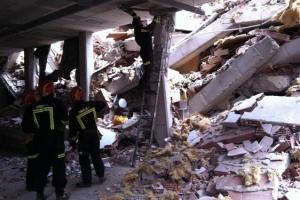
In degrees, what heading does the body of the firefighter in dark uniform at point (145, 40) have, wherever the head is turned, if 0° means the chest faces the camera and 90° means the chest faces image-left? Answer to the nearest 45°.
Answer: approximately 180°

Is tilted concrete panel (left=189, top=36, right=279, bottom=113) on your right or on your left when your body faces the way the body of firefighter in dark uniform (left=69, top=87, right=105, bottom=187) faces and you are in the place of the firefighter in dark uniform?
on your right

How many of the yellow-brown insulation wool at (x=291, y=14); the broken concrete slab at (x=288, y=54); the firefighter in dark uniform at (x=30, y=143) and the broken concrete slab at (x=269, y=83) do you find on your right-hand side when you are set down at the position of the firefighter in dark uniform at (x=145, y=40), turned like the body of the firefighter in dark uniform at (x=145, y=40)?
3

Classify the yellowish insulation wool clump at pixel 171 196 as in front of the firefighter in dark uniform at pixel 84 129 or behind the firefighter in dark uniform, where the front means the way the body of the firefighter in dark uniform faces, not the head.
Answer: behind

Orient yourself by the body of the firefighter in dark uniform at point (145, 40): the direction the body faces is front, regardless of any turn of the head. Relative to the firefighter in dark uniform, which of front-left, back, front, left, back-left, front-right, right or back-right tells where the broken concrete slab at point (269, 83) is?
right

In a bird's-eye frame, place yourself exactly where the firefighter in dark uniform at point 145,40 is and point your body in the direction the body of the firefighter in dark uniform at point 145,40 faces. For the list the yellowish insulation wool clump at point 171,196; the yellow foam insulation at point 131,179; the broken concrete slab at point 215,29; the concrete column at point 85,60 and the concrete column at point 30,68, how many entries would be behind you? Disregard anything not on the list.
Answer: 2

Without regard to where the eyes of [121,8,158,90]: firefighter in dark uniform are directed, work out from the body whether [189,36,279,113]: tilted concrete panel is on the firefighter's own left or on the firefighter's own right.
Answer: on the firefighter's own right

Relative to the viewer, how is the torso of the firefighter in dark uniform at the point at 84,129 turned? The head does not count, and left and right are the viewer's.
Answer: facing away from the viewer and to the left of the viewer

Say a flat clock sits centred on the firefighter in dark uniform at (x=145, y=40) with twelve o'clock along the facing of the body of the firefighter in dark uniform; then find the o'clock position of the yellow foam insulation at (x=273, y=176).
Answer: The yellow foam insulation is roughly at 5 o'clock from the firefighter in dark uniform.

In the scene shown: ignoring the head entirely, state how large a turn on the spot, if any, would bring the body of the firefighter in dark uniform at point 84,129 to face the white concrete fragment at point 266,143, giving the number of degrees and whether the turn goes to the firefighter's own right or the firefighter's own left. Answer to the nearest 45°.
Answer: approximately 135° to the firefighter's own right
